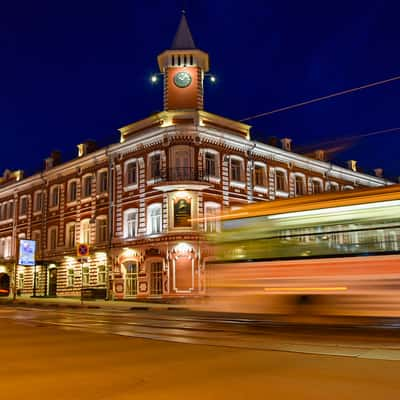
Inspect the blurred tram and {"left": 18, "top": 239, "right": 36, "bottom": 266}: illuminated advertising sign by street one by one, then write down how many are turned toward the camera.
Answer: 1

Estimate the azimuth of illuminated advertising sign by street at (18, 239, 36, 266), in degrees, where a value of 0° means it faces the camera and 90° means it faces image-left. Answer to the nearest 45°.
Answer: approximately 0°

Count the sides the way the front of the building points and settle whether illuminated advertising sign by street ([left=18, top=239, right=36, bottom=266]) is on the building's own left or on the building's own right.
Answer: on the building's own right

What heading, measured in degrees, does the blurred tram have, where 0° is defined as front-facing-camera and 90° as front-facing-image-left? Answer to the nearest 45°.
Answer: approximately 90°

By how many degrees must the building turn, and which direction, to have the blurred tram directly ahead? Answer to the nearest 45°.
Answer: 0° — it already faces it

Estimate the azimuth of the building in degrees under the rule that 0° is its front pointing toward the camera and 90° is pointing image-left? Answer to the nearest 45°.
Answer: approximately 0°

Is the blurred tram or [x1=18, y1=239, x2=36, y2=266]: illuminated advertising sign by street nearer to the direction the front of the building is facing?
the blurred tram
